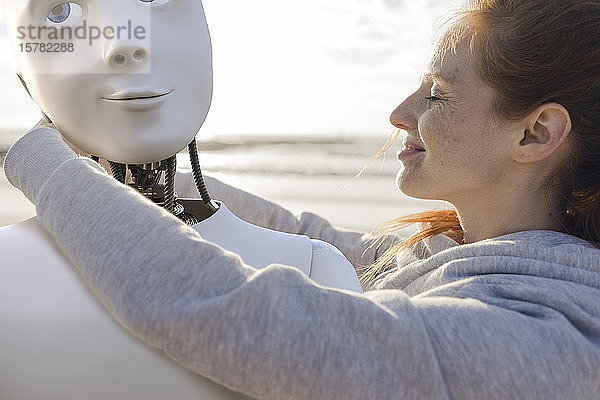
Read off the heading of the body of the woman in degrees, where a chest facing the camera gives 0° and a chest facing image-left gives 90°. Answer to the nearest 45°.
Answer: approximately 90°

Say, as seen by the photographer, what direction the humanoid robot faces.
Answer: facing the viewer and to the right of the viewer

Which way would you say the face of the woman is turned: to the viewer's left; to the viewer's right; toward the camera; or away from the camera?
to the viewer's left
